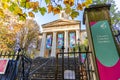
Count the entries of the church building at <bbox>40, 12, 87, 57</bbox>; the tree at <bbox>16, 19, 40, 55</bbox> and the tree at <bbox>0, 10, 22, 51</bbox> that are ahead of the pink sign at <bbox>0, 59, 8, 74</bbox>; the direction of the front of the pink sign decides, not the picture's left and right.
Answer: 0

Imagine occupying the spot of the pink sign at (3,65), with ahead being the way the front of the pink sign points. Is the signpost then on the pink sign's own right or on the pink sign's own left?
on the pink sign's own left

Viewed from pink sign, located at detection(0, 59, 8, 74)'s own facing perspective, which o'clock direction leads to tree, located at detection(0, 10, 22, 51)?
The tree is roughly at 6 o'clock from the pink sign.

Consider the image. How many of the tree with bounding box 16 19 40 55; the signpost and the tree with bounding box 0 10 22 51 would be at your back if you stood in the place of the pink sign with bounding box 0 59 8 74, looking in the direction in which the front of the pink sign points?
2

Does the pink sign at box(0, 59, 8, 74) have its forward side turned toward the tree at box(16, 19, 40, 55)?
no

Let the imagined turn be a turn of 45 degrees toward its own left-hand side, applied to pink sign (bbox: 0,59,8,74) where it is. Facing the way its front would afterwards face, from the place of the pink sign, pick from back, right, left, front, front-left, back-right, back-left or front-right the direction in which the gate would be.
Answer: front-left

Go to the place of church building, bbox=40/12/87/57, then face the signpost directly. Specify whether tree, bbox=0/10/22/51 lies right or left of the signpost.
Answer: right

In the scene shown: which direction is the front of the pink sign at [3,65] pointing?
toward the camera

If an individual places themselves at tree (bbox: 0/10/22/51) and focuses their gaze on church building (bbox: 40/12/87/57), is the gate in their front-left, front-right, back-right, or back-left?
back-right

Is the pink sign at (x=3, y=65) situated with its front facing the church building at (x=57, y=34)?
no
